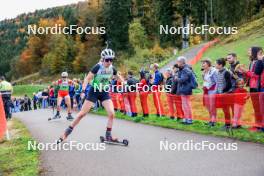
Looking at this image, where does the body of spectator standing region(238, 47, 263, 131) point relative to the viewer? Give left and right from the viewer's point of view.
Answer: facing to the left of the viewer

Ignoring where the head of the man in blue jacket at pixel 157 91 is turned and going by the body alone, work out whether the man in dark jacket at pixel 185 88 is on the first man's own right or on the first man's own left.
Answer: on the first man's own left

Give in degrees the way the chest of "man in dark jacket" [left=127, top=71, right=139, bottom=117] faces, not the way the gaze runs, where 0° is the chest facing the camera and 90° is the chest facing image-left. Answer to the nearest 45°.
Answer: approximately 45°

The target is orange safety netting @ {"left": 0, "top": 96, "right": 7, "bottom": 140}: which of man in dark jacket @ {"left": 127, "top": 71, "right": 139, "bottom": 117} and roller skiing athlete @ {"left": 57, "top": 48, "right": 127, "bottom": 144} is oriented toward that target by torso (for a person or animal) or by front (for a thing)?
the man in dark jacket

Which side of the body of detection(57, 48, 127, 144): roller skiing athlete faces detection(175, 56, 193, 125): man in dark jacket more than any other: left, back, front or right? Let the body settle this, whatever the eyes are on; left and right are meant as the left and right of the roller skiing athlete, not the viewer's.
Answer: left

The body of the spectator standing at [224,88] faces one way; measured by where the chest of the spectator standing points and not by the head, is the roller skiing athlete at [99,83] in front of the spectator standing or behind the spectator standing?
in front

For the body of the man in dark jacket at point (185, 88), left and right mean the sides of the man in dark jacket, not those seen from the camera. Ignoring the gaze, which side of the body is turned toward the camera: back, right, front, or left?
left

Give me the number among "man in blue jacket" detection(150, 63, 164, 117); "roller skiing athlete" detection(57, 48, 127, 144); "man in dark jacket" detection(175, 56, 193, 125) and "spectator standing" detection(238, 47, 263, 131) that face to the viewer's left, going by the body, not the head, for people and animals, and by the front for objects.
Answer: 3

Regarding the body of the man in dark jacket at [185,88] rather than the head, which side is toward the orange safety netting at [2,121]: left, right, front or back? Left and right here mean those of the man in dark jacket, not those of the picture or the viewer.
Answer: front

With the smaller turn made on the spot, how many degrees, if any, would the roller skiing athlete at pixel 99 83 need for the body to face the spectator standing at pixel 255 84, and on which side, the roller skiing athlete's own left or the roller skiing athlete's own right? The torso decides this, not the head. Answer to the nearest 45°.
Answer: approximately 45° to the roller skiing athlete's own left

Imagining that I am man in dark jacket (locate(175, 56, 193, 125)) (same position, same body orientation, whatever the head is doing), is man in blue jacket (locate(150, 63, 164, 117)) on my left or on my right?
on my right

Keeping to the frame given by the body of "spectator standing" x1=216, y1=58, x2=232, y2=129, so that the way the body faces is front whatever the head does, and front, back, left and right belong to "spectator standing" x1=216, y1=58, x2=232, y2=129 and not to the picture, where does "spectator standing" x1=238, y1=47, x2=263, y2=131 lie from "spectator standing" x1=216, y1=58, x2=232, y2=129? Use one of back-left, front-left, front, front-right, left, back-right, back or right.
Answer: left

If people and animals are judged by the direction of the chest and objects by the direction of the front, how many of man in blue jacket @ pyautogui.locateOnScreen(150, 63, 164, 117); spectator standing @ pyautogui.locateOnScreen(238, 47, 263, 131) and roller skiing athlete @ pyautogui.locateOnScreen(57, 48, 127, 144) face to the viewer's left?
2
